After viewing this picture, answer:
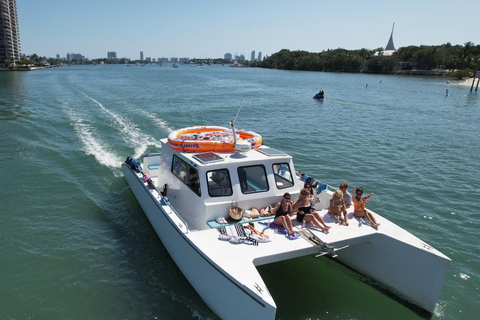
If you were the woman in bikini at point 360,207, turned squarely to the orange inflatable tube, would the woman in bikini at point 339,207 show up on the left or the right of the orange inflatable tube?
left

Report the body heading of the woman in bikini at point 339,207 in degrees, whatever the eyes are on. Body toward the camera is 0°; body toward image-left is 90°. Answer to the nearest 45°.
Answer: approximately 0°

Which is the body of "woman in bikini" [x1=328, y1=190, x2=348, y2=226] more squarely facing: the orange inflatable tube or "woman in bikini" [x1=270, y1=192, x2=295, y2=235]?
the woman in bikini

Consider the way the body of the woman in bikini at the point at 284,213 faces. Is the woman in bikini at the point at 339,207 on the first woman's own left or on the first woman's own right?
on the first woman's own left

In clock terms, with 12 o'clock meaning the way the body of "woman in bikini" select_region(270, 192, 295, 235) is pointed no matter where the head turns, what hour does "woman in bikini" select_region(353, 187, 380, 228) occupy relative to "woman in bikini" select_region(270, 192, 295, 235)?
"woman in bikini" select_region(353, 187, 380, 228) is roughly at 10 o'clock from "woman in bikini" select_region(270, 192, 295, 235).

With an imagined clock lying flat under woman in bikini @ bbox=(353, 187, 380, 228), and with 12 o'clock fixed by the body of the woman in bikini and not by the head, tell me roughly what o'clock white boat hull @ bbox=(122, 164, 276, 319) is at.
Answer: The white boat hull is roughly at 3 o'clock from the woman in bikini.

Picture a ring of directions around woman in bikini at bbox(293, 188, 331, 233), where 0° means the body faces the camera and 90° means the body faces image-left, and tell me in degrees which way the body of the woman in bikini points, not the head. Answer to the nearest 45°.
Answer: approximately 315°

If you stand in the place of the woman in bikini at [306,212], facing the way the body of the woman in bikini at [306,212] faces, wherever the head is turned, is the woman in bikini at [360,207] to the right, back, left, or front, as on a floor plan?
left

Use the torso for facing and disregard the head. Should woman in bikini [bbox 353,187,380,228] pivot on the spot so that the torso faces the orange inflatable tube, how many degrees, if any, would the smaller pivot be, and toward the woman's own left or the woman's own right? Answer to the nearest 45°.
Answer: approximately 135° to the woman's own right
